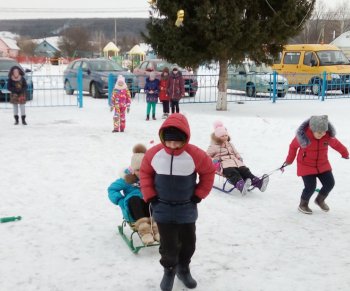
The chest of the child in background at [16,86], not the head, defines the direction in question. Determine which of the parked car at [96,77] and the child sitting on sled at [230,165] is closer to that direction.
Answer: the child sitting on sled

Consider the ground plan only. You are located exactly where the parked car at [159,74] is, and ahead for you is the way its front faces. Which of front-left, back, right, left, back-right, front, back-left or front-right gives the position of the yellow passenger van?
front-left

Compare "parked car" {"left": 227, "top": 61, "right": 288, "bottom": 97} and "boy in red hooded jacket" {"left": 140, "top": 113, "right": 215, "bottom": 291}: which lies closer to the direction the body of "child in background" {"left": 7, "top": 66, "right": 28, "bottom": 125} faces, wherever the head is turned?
the boy in red hooded jacket

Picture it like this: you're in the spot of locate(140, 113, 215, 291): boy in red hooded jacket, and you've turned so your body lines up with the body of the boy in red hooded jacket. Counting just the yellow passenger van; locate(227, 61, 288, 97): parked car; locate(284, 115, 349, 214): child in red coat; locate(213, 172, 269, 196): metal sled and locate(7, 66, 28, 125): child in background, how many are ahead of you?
0

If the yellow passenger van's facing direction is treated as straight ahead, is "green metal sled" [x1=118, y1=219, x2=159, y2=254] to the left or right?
on its right

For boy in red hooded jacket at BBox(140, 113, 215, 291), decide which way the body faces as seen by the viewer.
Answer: toward the camera

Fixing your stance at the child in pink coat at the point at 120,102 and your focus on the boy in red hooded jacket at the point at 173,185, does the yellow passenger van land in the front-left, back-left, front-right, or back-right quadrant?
back-left

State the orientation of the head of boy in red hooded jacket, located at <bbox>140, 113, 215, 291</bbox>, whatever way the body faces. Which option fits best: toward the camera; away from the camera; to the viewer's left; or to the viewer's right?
toward the camera

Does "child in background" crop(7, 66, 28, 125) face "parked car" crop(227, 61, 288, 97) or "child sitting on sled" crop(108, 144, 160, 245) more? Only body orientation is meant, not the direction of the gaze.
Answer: the child sitting on sled

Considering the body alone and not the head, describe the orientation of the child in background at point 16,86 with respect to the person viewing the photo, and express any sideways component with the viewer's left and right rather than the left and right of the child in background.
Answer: facing the viewer

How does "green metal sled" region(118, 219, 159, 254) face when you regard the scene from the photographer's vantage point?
facing the viewer and to the right of the viewer

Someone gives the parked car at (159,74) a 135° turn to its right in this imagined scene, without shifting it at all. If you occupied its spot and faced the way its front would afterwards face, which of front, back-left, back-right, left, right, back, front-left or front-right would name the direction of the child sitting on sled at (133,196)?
left

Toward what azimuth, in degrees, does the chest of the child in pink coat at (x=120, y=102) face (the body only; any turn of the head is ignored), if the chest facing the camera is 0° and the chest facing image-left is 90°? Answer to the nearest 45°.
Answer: approximately 0°

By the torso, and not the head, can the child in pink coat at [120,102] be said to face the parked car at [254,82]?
no

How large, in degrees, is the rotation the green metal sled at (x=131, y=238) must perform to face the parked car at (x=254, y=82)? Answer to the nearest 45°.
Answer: approximately 135° to its left

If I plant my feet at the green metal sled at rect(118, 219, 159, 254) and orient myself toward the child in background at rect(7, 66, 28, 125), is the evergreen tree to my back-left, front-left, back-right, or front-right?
front-right

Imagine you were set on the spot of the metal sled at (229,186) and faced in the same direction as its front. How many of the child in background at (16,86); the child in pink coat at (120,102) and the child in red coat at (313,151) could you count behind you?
2
